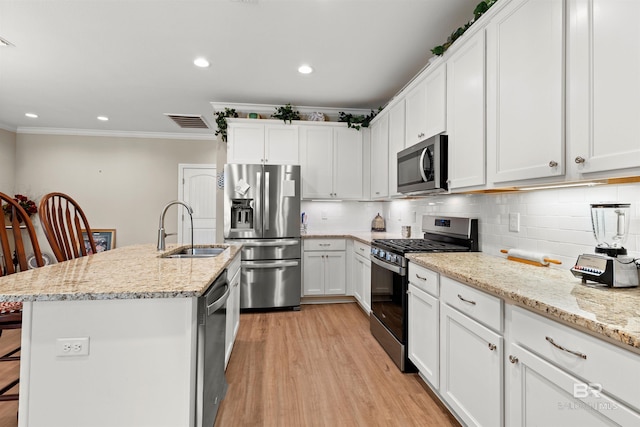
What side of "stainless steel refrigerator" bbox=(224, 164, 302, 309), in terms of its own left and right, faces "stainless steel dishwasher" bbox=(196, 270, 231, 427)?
front

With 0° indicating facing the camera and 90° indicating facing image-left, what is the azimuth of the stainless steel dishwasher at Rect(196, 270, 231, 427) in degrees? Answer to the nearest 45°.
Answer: approximately 270°

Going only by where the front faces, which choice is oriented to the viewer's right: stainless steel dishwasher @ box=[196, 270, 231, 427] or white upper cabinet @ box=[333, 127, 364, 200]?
the stainless steel dishwasher

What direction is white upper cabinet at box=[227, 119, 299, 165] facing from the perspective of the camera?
toward the camera

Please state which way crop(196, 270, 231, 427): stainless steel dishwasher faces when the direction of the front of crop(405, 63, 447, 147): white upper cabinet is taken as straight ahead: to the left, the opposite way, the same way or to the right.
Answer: the opposite way

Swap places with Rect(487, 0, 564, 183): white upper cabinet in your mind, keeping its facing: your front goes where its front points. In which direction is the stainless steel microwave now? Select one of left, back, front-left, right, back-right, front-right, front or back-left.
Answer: right

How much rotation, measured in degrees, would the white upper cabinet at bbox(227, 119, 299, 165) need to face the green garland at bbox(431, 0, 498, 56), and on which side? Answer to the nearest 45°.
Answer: approximately 45° to its left

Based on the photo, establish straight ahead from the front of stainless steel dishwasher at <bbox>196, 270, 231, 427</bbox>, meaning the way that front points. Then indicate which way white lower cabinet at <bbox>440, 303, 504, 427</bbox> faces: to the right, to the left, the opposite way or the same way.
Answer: the opposite way

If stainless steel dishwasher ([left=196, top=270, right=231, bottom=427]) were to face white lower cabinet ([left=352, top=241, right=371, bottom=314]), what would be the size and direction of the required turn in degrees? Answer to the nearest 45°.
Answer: approximately 45° to its left

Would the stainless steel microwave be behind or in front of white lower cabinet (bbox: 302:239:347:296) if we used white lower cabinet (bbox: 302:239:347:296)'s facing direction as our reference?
in front

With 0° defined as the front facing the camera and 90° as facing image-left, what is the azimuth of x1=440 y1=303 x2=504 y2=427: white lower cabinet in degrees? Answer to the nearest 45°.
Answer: approximately 45°

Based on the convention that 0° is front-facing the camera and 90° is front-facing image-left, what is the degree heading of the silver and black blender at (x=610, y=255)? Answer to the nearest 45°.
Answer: approximately 45°

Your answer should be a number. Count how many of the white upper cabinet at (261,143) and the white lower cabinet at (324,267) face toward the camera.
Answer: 2

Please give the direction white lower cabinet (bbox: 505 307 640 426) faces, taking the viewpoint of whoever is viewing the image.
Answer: facing the viewer and to the left of the viewer

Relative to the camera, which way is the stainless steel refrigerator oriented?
toward the camera

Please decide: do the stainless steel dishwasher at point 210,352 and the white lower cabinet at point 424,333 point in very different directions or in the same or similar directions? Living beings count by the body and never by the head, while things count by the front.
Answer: very different directions

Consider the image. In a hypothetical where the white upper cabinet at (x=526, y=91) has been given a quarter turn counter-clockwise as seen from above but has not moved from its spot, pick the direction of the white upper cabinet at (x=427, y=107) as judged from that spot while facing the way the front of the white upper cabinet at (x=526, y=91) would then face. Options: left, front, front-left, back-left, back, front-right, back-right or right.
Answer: back

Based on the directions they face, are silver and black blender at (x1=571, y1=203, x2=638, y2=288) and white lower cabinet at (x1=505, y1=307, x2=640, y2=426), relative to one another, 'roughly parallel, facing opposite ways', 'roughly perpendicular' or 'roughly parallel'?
roughly parallel

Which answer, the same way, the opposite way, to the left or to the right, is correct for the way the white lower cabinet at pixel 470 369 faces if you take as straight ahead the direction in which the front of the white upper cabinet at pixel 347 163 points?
to the right

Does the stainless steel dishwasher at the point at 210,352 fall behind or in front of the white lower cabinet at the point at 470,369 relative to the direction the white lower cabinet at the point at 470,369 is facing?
in front
